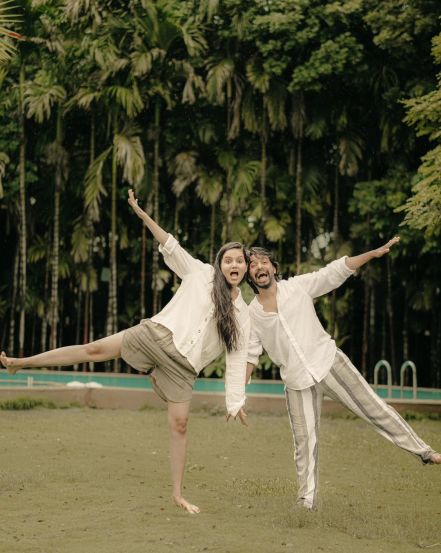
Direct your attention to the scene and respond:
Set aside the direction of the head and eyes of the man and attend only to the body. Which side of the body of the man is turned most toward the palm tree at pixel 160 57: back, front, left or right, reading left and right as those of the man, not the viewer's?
back

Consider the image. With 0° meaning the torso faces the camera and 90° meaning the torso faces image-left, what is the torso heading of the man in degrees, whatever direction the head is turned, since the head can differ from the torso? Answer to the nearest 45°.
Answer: approximately 0°

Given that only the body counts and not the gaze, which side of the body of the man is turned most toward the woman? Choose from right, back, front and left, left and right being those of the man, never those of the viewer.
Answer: right

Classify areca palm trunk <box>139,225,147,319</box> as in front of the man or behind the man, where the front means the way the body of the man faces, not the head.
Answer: behind

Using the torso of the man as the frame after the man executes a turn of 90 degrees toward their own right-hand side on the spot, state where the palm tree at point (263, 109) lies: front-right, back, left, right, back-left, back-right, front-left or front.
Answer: right

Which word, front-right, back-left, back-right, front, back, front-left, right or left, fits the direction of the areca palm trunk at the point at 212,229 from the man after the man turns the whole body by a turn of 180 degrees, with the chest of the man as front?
front

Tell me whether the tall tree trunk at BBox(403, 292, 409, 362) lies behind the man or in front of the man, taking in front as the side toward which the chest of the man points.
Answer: behind
